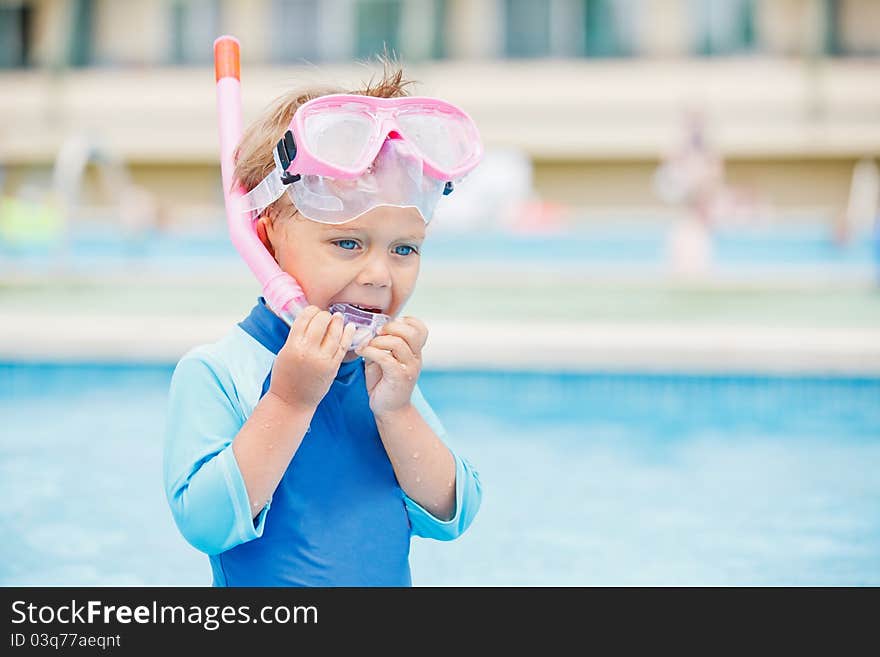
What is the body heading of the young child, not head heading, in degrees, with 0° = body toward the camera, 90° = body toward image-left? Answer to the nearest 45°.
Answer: approximately 315°

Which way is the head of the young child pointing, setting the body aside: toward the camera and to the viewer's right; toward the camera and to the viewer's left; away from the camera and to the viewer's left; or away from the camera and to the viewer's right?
toward the camera and to the viewer's right
